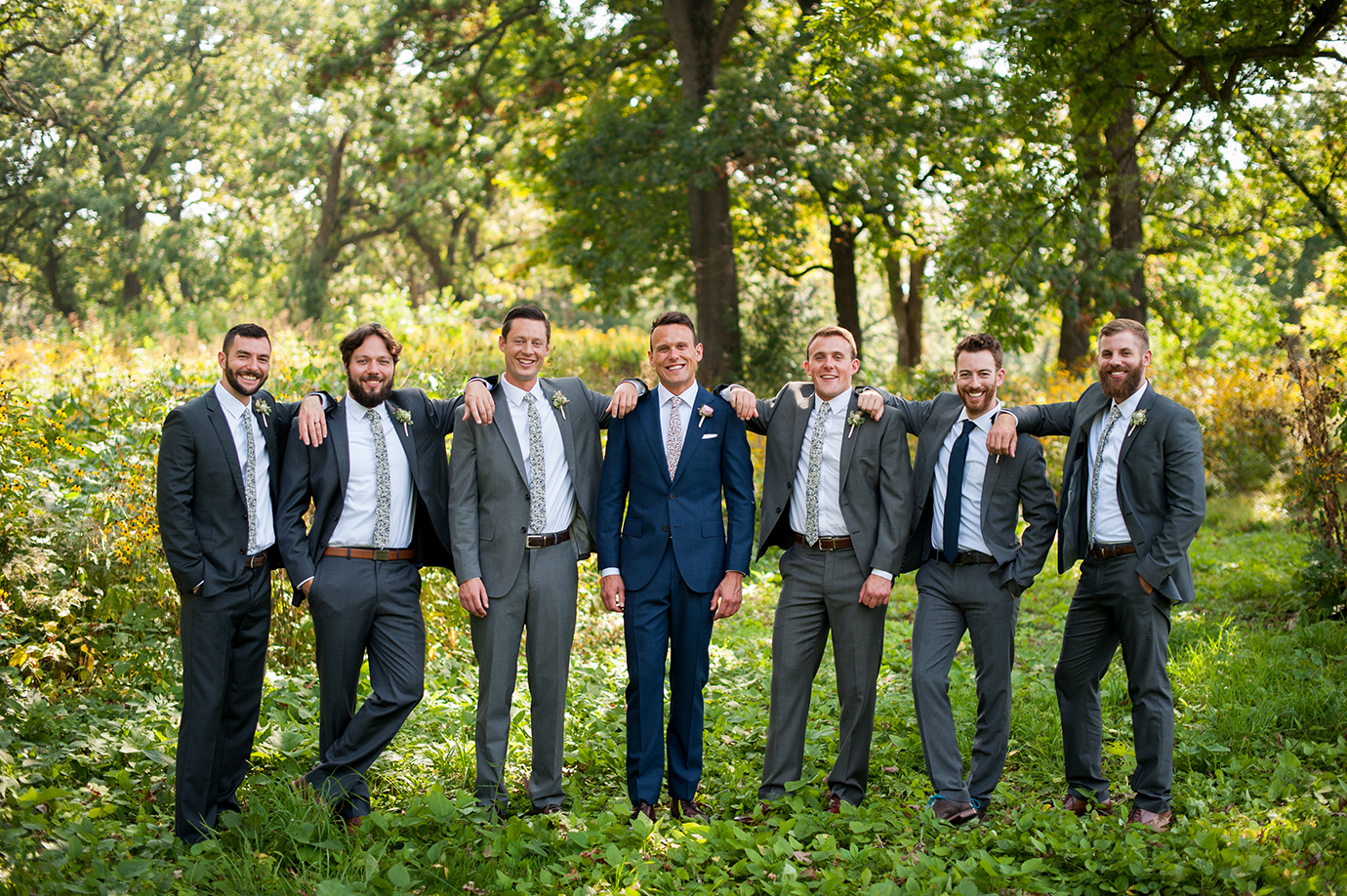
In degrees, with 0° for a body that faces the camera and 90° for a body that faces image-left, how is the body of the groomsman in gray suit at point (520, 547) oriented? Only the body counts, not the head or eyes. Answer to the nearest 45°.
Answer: approximately 0°

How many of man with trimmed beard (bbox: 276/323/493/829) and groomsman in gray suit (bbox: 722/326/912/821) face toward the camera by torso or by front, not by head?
2

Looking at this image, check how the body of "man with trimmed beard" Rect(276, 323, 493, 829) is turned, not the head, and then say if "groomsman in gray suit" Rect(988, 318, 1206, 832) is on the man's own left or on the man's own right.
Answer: on the man's own left

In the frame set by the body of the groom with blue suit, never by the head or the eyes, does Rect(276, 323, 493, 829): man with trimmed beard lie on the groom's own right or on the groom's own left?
on the groom's own right

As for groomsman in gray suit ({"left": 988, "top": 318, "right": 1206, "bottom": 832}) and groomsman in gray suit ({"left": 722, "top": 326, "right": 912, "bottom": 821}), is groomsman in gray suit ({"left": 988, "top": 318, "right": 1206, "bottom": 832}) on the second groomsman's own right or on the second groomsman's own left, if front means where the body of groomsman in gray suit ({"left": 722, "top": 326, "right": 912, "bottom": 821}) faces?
on the second groomsman's own left
